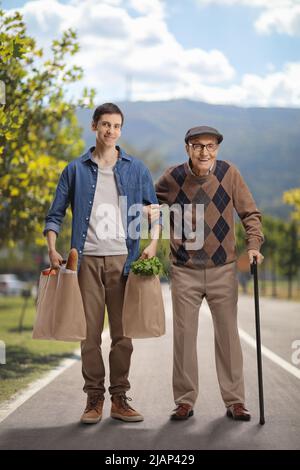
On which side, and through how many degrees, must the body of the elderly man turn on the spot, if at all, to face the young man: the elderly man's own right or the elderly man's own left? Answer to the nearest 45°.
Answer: approximately 90° to the elderly man's own right

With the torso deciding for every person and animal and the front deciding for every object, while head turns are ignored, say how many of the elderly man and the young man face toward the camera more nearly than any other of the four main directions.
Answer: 2

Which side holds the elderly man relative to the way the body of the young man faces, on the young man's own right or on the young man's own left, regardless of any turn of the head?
on the young man's own left

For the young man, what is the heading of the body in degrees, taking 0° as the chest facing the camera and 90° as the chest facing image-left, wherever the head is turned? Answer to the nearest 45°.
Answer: approximately 0°
